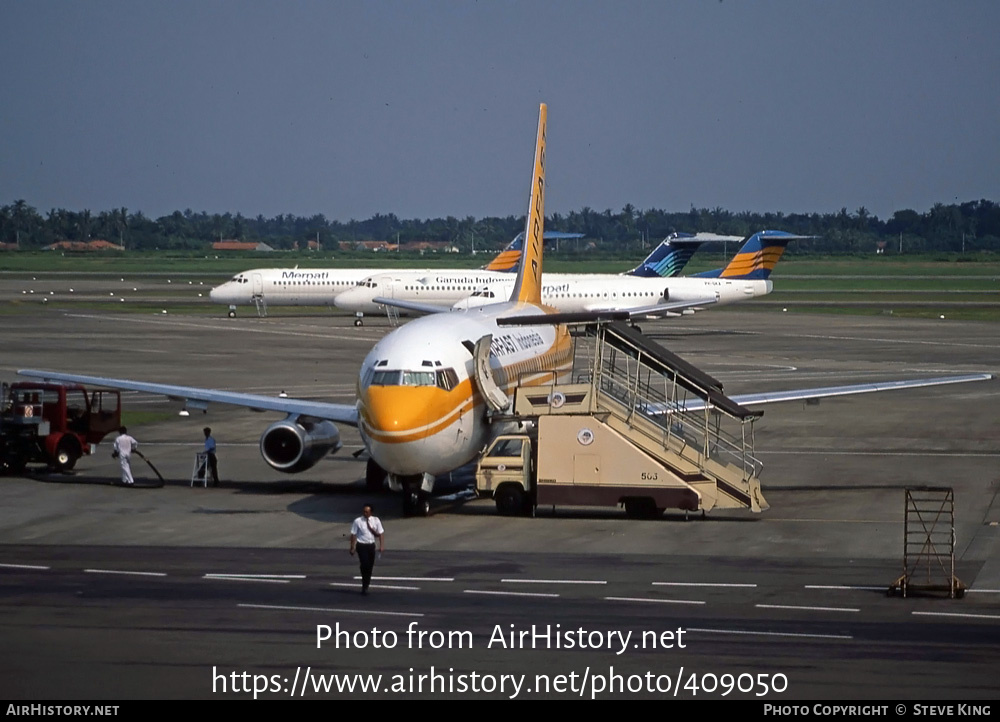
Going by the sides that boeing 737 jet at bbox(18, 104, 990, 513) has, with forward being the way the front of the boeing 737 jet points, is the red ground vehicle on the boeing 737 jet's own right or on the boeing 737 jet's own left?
on the boeing 737 jet's own right

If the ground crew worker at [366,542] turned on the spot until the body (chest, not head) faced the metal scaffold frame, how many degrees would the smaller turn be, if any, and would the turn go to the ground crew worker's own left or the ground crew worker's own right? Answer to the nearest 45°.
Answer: approximately 90° to the ground crew worker's own left

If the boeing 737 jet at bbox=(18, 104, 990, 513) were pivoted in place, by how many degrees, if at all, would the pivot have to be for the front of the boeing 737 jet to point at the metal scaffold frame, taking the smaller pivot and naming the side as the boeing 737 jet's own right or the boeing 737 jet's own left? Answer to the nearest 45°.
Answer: approximately 45° to the boeing 737 jet's own left

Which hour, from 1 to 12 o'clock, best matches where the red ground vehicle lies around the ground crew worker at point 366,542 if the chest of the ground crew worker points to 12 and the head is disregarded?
The red ground vehicle is roughly at 5 o'clock from the ground crew worker.

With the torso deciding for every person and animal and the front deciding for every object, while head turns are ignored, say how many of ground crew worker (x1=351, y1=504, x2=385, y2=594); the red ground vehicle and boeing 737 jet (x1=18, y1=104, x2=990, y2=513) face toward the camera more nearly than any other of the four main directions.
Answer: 2

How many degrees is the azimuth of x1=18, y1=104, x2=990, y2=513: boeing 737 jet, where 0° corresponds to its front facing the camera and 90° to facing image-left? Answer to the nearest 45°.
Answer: approximately 0°

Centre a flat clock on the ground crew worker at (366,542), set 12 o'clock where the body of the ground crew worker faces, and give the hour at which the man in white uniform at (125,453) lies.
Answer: The man in white uniform is roughly at 5 o'clock from the ground crew worker.

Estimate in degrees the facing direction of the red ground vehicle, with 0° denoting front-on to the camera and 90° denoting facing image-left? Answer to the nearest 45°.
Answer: approximately 225°

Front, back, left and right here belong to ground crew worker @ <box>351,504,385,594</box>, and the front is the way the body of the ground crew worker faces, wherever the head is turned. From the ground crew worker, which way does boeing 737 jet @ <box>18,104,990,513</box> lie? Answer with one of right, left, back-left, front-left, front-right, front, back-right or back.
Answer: back

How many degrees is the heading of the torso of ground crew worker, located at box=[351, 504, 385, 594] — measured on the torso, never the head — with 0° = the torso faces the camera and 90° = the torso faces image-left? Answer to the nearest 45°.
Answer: approximately 0°

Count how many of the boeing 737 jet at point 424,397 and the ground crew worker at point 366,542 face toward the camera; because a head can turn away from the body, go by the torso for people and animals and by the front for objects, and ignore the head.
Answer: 2

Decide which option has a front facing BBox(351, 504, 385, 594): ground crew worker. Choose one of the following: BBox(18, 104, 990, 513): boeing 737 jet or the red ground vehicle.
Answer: the boeing 737 jet
